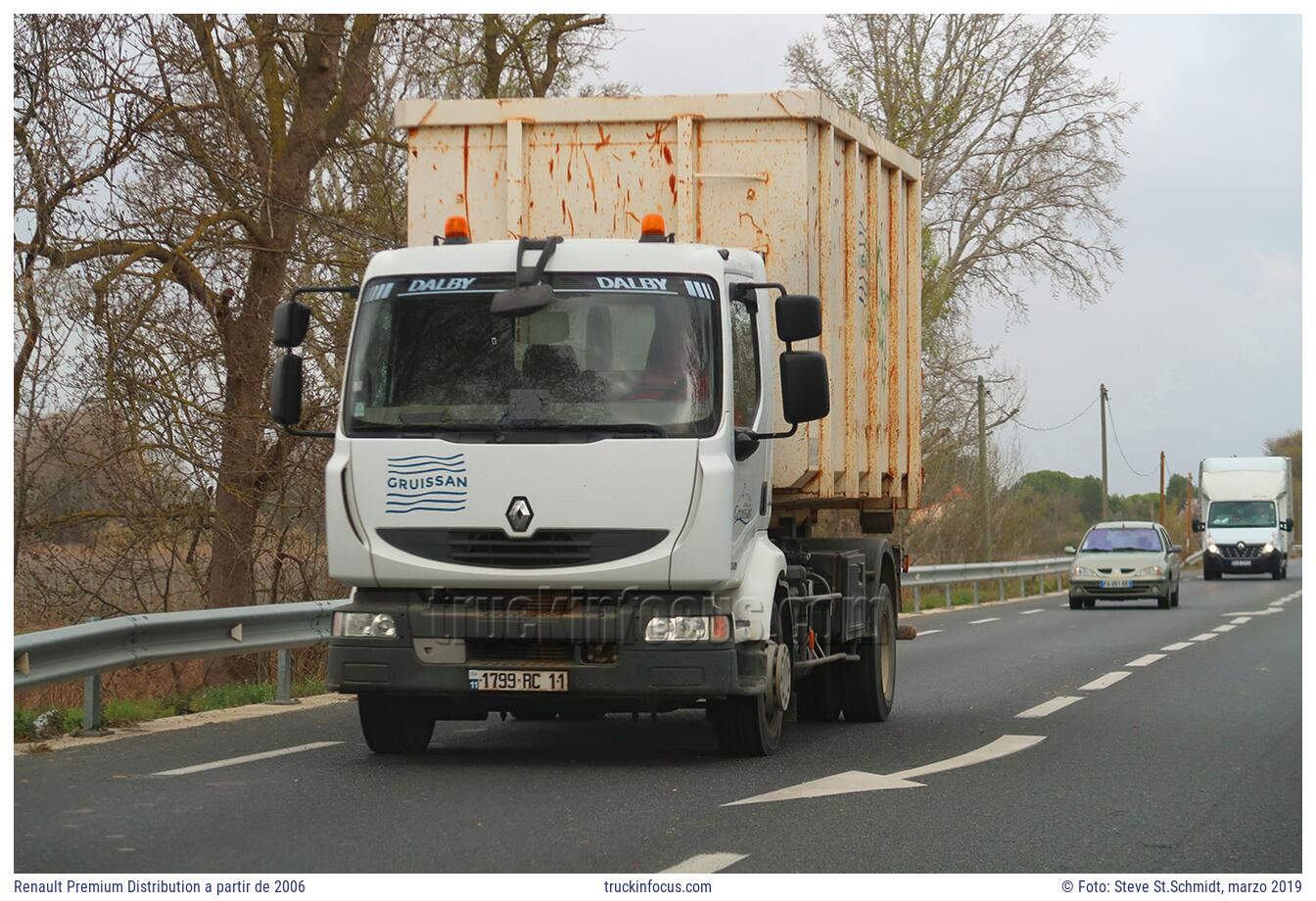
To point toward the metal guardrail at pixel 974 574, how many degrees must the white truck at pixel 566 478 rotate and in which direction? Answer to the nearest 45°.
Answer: approximately 180°

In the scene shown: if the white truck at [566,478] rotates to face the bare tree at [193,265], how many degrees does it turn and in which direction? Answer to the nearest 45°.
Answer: approximately 135° to its right

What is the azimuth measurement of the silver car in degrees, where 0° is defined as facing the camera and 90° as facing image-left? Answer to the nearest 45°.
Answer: approximately 0°

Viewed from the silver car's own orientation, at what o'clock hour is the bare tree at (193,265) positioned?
The bare tree is roughly at 1 o'clock from the silver car.

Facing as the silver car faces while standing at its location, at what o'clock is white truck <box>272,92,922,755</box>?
The white truck is roughly at 12 o'clock from the silver car.

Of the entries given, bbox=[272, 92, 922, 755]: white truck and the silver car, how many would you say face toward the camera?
2

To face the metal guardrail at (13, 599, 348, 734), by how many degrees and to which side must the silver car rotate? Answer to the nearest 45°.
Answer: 0° — it already faces it

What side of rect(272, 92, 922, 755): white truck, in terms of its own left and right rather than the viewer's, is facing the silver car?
back

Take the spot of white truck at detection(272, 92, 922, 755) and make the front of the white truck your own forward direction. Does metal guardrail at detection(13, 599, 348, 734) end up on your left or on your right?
on your right
